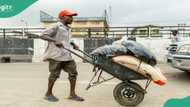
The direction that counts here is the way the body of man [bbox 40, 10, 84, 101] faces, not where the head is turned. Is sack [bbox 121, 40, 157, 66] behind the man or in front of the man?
in front

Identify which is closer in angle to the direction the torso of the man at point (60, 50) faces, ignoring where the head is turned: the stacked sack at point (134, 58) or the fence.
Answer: the stacked sack

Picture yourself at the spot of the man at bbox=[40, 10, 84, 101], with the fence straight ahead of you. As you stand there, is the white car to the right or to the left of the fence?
right

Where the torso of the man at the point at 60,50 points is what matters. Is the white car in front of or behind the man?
in front

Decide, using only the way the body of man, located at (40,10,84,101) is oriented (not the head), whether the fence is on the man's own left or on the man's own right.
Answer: on the man's own left

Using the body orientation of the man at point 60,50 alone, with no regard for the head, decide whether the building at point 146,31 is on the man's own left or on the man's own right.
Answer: on the man's own left

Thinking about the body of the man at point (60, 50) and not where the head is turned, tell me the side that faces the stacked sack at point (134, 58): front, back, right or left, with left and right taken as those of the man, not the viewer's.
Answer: front

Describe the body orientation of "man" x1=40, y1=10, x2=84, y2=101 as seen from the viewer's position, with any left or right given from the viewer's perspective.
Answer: facing to the right of the viewer
